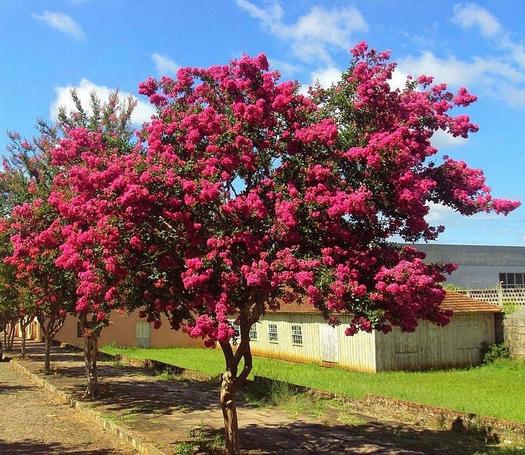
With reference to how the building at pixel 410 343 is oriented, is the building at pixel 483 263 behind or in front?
behind

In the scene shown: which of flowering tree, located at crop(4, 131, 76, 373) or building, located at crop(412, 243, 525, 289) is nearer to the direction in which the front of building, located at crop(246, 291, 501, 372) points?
the flowering tree

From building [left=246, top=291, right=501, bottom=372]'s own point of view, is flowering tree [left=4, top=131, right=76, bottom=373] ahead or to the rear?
ahead

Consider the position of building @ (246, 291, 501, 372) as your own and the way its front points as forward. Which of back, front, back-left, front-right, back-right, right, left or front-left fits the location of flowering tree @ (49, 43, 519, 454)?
front-left

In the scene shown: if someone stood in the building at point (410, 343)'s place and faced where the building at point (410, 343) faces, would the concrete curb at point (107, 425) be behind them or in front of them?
in front

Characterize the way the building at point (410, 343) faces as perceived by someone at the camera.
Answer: facing the viewer and to the left of the viewer
